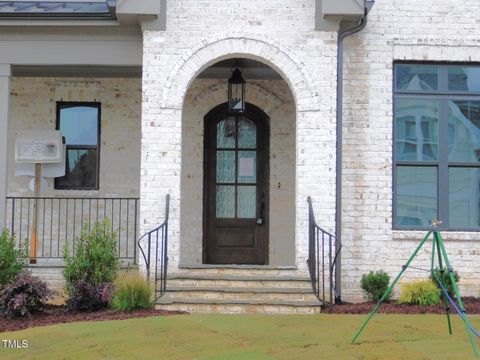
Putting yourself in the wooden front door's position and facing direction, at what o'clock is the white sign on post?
The white sign on post is roughly at 3 o'clock from the wooden front door.

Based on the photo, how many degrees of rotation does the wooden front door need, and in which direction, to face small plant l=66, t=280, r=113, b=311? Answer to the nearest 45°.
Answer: approximately 45° to its right

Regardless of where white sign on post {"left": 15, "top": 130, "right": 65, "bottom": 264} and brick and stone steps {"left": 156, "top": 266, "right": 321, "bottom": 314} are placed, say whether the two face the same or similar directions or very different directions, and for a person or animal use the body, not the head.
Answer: same or similar directions

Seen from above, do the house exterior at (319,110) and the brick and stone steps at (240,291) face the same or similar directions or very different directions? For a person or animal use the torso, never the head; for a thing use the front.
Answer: same or similar directions

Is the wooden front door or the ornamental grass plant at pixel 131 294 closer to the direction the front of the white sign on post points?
the ornamental grass plant

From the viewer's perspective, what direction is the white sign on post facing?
toward the camera

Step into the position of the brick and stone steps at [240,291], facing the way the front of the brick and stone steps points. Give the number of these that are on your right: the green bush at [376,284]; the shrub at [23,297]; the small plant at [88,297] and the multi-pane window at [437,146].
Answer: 2

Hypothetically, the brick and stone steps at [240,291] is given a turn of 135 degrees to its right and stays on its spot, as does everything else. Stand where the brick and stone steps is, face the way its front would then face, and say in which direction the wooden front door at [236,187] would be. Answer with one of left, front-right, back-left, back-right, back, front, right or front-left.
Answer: front-right

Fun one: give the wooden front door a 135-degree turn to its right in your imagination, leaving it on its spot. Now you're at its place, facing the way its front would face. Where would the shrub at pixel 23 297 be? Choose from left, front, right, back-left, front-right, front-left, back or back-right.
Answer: left

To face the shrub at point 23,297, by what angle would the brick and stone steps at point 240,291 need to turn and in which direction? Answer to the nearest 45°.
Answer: approximately 90° to its right

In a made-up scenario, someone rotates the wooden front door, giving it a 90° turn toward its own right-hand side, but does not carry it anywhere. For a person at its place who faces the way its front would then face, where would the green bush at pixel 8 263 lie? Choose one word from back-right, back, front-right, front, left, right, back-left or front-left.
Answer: front-left

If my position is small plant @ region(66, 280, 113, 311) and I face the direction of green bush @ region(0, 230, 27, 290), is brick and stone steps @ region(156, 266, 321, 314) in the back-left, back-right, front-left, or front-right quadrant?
back-right

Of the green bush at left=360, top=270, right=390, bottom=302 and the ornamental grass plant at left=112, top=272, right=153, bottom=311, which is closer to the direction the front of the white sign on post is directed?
the ornamental grass plant

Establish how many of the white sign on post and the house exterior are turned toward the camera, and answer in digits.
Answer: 2

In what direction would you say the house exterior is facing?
toward the camera

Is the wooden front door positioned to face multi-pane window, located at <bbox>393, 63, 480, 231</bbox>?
no

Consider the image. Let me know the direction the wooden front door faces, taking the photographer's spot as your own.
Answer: facing the viewer
